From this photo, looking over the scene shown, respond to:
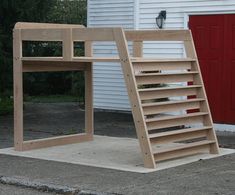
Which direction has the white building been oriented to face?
toward the camera

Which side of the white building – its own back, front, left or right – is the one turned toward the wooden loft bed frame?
front
